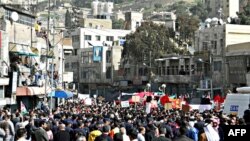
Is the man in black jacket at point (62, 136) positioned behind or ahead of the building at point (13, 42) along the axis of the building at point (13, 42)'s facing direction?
ahead

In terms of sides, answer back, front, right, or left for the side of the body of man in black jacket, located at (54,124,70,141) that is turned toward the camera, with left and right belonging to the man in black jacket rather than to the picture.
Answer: back

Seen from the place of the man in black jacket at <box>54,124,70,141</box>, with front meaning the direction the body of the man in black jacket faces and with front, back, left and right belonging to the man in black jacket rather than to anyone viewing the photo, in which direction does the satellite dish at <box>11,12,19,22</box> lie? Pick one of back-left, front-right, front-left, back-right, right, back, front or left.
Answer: front

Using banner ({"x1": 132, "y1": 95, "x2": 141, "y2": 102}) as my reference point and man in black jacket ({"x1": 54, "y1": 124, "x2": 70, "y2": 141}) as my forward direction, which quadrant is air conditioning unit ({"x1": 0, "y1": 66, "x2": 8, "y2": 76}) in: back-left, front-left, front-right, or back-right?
front-right

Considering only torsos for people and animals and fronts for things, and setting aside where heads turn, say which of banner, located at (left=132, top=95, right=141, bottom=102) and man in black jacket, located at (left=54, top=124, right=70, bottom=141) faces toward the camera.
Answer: the banner

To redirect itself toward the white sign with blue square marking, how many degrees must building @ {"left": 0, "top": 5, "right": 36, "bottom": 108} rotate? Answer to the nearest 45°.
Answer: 0° — it already faces it

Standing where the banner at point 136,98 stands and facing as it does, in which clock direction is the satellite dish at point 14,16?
The satellite dish is roughly at 2 o'clock from the banner.

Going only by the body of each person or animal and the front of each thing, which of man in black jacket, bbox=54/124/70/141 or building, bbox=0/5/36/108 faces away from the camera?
the man in black jacket

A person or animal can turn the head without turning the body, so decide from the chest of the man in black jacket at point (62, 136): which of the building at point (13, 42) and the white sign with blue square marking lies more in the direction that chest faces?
the building

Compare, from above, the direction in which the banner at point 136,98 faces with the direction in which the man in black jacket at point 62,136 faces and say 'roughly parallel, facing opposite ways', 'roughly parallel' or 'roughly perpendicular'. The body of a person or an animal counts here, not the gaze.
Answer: roughly parallel, facing opposite ways

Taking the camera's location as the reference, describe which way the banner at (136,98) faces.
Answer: facing the viewer

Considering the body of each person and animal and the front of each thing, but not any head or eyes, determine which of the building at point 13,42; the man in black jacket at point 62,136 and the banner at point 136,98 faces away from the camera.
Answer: the man in black jacket

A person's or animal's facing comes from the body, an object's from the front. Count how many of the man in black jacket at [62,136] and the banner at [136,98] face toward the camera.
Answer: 1

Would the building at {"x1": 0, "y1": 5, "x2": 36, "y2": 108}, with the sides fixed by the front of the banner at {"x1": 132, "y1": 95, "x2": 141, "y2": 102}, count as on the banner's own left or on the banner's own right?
on the banner's own right

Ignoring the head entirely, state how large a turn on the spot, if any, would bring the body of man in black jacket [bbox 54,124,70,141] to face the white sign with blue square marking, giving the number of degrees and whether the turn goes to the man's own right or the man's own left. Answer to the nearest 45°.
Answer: approximately 45° to the man's own right

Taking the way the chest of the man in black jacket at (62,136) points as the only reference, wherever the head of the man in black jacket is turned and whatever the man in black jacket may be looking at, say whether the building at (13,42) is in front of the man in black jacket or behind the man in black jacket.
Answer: in front

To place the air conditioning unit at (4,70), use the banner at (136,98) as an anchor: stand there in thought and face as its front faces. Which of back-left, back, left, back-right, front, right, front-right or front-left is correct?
front-right

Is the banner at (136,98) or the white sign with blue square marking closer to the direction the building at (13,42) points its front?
the white sign with blue square marking

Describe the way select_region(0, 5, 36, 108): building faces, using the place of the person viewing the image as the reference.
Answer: facing the viewer and to the right of the viewer
